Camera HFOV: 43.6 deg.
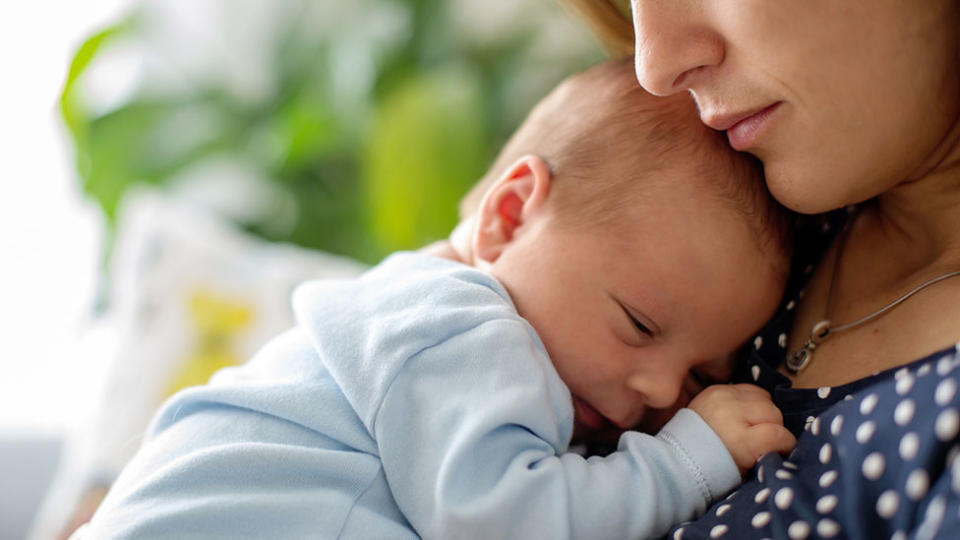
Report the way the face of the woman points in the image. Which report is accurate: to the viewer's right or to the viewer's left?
to the viewer's left

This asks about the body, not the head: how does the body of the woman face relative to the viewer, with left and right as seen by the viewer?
facing the viewer and to the left of the viewer

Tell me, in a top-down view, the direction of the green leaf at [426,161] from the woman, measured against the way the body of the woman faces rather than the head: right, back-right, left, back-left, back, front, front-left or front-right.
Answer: right
